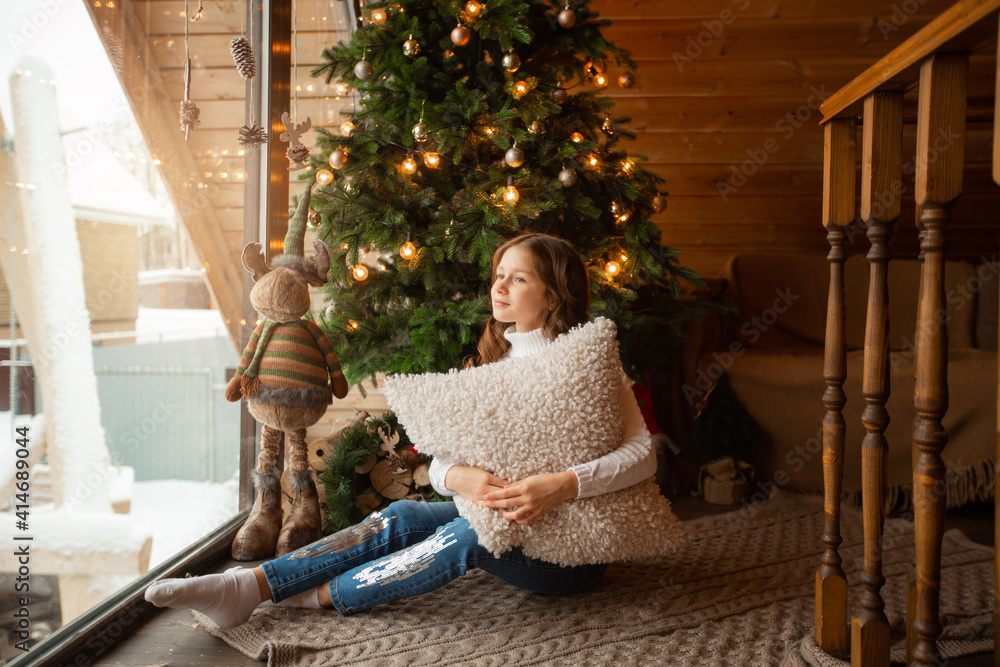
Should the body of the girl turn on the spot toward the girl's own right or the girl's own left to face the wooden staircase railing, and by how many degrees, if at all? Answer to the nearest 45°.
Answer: approximately 90° to the girl's own left

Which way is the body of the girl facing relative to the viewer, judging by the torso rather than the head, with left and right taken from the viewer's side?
facing the viewer and to the left of the viewer

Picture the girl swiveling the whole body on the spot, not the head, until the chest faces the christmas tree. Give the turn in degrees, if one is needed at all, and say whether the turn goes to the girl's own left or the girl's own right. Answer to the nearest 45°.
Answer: approximately 135° to the girl's own right
